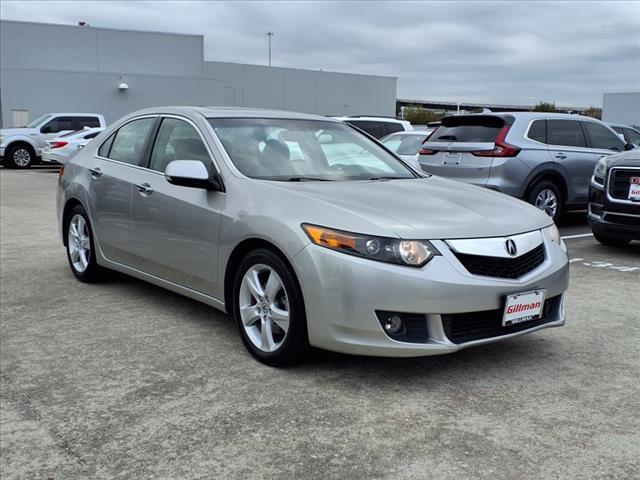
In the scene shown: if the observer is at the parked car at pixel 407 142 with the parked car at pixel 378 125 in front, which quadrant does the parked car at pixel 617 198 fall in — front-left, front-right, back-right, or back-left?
back-right

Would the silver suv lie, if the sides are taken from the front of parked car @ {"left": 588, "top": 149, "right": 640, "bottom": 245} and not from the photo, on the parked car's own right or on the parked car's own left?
on the parked car's own right

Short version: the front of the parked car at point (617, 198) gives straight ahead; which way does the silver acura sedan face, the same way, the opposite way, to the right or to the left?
to the left

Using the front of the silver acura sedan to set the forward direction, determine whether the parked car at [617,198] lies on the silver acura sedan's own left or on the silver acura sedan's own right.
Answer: on the silver acura sedan's own left

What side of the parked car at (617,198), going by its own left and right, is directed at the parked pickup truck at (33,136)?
right

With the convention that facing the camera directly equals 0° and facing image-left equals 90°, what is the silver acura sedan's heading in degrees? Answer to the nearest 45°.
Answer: approximately 315°

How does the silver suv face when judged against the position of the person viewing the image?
facing away from the viewer and to the right of the viewer

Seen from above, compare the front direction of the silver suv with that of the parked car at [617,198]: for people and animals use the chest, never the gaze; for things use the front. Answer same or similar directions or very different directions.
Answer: very different directions

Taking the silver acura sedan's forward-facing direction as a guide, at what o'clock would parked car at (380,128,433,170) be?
The parked car is roughly at 8 o'clock from the silver acura sedan.

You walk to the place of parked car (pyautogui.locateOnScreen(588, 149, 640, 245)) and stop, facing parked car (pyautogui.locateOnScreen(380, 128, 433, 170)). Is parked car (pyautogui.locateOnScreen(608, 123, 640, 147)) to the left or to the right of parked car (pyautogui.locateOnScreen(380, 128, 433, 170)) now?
right

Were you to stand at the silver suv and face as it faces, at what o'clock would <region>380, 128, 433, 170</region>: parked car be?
The parked car is roughly at 9 o'clock from the silver suv.

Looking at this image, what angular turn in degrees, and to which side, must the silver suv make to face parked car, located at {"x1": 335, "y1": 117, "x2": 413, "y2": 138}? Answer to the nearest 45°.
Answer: approximately 90° to its left

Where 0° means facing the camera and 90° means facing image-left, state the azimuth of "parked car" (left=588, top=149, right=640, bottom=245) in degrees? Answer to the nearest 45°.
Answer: approximately 45°
